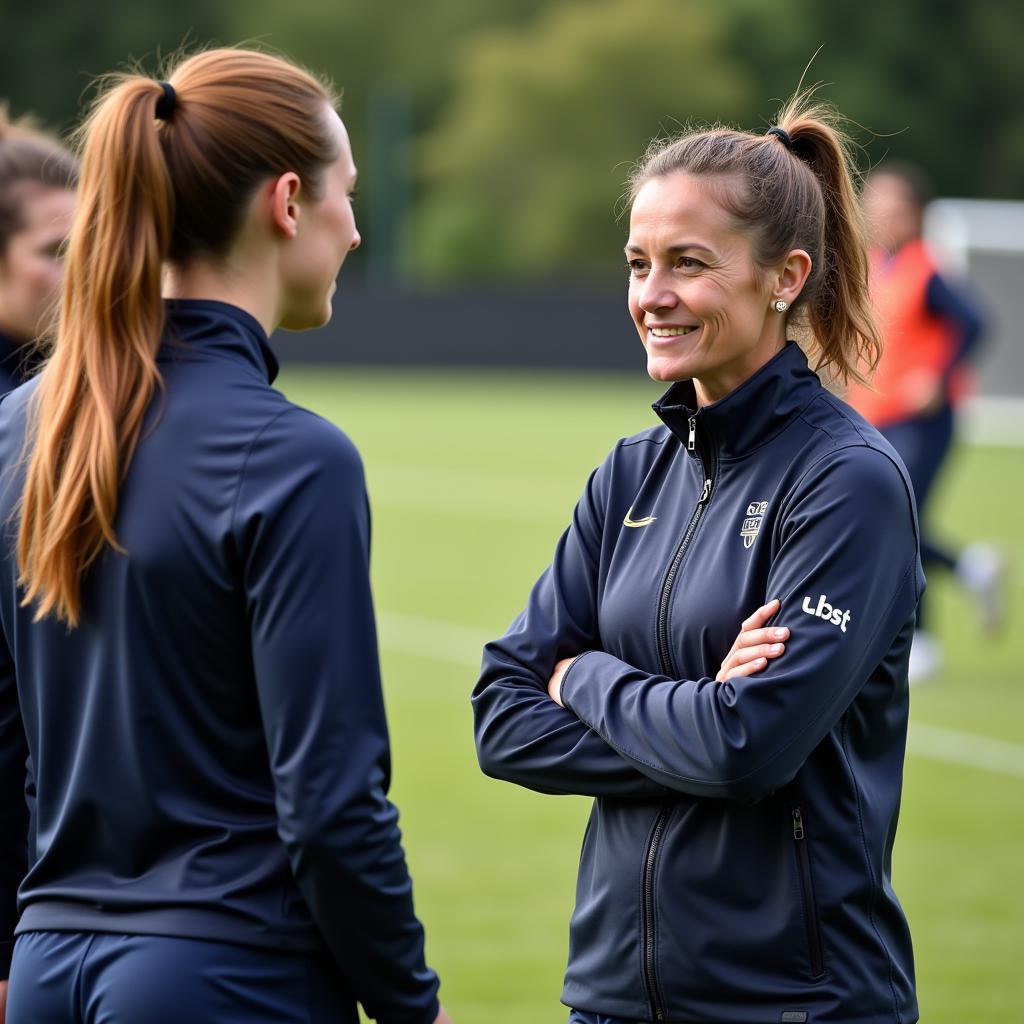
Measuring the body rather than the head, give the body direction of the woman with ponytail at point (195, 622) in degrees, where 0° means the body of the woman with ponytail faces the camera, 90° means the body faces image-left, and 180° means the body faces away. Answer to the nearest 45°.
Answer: approximately 225°

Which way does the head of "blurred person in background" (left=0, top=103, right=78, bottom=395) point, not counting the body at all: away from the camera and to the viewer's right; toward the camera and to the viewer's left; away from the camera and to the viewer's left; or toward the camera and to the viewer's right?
toward the camera and to the viewer's right

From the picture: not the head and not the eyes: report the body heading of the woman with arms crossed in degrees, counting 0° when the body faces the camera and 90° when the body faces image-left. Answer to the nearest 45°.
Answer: approximately 45°

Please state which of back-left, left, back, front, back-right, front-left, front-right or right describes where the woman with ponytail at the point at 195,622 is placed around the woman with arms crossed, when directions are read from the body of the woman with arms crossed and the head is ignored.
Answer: front

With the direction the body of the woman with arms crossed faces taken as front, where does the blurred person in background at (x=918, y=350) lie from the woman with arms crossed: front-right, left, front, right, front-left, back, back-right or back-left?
back-right

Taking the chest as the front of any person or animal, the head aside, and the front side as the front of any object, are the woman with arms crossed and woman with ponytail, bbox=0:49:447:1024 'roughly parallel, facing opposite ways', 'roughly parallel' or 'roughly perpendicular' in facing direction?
roughly parallel, facing opposite ways

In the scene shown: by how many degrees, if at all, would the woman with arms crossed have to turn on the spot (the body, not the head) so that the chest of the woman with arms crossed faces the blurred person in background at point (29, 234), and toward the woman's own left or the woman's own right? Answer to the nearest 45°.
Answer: approximately 90° to the woman's own right

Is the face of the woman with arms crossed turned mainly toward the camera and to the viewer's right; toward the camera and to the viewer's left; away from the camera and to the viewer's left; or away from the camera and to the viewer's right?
toward the camera and to the viewer's left
